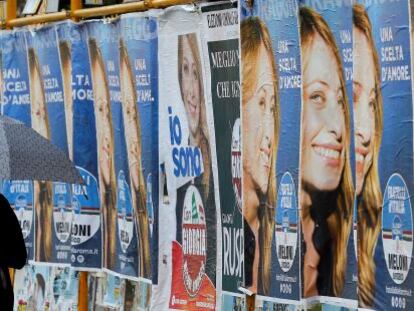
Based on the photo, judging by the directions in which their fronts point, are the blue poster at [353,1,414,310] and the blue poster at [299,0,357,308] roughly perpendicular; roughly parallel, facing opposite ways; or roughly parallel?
roughly parallel

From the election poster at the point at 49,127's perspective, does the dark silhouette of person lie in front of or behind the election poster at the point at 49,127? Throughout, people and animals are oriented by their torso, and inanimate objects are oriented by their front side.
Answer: in front

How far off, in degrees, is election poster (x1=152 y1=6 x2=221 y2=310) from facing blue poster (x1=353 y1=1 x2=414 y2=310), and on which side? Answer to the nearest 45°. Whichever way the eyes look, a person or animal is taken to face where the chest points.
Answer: approximately 90° to its left

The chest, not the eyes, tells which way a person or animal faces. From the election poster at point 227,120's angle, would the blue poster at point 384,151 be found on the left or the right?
on its left

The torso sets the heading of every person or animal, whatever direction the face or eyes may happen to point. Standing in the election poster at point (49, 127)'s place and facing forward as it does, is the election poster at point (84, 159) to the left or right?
on its left

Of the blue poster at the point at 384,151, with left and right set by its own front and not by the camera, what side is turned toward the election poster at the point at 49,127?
right

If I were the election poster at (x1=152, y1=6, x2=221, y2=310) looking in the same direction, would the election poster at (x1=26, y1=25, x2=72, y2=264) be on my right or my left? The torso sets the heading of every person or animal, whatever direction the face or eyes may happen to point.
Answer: on my right

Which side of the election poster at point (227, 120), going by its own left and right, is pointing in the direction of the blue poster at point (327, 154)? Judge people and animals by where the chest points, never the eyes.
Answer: left

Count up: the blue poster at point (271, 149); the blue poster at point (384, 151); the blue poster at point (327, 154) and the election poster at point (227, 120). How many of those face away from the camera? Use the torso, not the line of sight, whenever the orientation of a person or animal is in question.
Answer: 0

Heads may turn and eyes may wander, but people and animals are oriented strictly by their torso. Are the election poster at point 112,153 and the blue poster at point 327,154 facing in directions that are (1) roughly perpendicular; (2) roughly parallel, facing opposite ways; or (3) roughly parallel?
roughly parallel

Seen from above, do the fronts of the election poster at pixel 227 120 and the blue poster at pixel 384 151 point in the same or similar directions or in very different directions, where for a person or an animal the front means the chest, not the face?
same or similar directions

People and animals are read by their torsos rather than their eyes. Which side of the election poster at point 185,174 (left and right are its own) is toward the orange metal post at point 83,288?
right

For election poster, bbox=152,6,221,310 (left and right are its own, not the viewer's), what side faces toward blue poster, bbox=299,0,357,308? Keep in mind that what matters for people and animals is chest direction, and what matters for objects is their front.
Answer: left

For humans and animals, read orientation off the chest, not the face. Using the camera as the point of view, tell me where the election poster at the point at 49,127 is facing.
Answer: facing the viewer and to the left of the viewer
